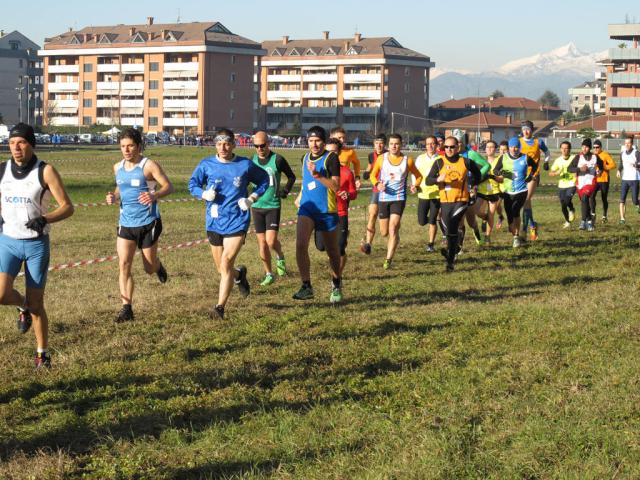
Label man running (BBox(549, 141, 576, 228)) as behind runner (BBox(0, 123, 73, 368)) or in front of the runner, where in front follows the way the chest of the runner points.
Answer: behind

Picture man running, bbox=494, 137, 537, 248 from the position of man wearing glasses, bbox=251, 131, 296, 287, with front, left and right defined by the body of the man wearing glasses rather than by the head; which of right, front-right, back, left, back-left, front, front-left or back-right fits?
back

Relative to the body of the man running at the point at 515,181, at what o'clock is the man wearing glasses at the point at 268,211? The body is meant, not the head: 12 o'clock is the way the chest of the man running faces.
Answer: The man wearing glasses is roughly at 1 o'clock from the man running.

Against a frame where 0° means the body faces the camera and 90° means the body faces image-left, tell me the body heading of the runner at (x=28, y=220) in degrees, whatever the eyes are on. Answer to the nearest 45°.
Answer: approximately 45°

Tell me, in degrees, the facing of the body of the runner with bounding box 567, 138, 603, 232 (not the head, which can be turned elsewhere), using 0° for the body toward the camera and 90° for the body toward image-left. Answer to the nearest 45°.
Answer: approximately 0°

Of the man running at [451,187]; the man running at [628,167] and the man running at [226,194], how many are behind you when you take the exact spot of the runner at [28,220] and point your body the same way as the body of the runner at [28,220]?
3

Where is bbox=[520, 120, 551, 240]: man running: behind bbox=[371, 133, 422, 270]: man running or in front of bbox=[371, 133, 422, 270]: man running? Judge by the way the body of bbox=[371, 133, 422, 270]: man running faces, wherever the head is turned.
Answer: behind

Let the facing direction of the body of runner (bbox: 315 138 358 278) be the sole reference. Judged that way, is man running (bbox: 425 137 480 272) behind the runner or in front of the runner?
behind

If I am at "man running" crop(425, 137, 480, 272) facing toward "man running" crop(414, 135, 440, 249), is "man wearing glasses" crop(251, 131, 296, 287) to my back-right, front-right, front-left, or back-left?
back-left

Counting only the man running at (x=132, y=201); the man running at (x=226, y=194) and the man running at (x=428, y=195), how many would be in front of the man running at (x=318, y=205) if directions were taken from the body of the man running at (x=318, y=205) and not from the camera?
2
